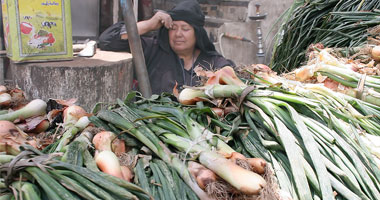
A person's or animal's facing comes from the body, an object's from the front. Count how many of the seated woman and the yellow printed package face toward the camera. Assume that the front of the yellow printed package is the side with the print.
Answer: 2

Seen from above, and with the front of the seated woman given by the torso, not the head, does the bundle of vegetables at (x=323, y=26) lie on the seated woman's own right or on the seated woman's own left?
on the seated woman's own left

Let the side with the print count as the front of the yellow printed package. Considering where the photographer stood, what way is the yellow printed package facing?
facing the viewer

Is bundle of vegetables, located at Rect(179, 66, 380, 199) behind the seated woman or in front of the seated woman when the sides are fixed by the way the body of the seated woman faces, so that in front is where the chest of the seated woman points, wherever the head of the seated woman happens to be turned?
in front

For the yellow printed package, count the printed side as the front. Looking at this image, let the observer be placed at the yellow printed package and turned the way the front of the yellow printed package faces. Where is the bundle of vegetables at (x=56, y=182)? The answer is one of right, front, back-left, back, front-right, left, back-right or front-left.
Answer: front

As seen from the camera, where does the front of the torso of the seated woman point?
toward the camera

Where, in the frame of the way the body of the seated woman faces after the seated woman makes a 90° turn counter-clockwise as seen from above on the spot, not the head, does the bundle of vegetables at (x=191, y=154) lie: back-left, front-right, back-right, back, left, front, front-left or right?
right

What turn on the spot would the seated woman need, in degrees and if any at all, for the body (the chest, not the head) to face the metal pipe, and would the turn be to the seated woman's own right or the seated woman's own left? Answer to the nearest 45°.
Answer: approximately 45° to the seated woman's own right

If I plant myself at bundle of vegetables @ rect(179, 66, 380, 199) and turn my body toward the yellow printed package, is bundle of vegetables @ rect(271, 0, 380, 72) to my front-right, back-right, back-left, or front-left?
front-right

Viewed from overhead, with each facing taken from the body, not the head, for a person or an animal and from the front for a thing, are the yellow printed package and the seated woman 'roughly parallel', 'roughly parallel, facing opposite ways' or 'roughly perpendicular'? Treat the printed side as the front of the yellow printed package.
roughly parallel

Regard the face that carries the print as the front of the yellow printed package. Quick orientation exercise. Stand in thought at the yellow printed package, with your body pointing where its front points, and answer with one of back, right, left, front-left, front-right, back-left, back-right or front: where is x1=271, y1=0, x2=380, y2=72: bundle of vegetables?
left
